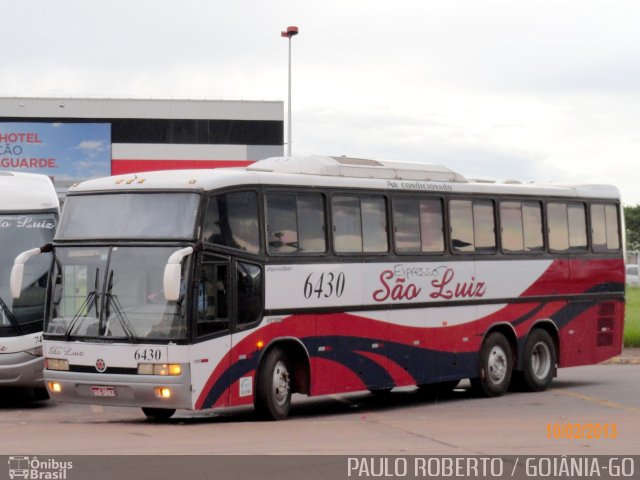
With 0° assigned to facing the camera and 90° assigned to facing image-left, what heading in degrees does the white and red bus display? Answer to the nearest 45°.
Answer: approximately 45°
